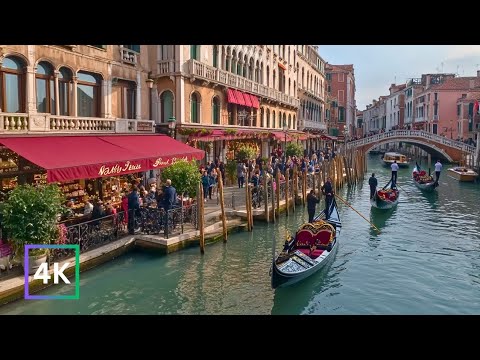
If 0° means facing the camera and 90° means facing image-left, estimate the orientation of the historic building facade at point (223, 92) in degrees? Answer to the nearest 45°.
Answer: approximately 315°

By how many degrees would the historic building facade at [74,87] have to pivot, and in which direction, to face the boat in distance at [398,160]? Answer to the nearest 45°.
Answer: approximately 90° to its left

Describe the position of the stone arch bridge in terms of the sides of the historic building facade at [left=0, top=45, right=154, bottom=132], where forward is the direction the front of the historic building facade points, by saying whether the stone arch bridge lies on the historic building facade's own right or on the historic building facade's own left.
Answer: on the historic building facade's own left

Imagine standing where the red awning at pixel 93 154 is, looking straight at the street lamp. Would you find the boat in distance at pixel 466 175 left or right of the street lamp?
right

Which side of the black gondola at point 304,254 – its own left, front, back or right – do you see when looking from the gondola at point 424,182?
back

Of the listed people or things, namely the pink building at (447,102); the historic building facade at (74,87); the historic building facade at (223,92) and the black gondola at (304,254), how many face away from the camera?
0

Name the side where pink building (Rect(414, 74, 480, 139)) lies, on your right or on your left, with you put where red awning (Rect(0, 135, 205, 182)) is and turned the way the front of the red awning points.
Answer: on your left

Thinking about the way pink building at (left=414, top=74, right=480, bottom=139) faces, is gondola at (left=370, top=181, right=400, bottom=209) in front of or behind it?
in front

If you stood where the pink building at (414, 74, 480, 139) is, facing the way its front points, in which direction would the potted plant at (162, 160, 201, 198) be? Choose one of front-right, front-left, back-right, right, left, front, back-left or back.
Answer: front-left

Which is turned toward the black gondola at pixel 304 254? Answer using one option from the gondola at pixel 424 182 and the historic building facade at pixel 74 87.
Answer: the historic building facade

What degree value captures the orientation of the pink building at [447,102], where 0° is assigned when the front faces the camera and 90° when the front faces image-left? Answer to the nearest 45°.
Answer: approximately 45°

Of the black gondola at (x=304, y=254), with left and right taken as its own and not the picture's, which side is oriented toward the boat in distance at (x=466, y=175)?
back

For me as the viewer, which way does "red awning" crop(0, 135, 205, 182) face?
facing the viewer and to the right of the viewer

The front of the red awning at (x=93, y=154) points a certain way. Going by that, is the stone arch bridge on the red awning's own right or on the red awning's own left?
on the red awning's own left

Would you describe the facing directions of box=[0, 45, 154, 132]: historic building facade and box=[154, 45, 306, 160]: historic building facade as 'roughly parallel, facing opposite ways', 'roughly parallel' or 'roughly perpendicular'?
roughly parallel

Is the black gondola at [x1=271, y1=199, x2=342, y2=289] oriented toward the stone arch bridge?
no
